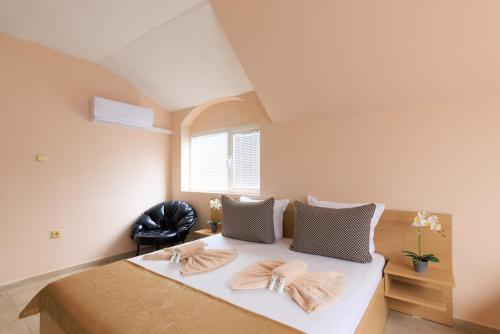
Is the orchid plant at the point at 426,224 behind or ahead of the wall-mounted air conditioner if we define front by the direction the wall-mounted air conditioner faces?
ahead

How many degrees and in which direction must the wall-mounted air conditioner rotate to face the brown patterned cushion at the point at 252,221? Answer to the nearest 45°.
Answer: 0° — it already faces it

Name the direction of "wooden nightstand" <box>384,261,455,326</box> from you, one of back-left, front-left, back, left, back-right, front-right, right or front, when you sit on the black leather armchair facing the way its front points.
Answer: left

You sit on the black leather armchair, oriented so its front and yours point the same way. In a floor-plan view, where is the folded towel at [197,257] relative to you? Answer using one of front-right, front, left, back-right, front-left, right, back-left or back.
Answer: front-left

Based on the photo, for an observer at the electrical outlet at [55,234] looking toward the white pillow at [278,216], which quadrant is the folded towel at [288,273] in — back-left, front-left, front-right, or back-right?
front-right

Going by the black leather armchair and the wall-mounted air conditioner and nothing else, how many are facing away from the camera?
0

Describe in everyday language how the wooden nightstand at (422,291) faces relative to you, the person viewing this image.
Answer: facing the viewer and to the left of the viewer

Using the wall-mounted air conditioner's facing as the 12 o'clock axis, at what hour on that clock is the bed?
The bed is roughly at 1 o'clock from the wall-mounted air conditioner.

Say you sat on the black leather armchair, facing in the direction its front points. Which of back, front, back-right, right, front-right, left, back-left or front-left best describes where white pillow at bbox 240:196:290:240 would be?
left

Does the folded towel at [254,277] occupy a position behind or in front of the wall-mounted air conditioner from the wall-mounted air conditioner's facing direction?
in front

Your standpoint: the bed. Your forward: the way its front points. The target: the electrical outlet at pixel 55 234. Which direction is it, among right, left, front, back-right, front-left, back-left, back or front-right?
right

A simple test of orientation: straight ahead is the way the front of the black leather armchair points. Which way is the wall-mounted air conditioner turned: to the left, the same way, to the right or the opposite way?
to the left

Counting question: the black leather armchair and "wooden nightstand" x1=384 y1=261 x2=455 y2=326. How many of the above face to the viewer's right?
0

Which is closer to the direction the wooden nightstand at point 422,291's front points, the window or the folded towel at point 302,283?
the folded towel

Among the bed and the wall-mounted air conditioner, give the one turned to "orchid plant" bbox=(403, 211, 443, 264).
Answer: the wall-mounted air conditioner

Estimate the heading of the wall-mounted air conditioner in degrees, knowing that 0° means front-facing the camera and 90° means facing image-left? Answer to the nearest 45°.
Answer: approximately 315°
